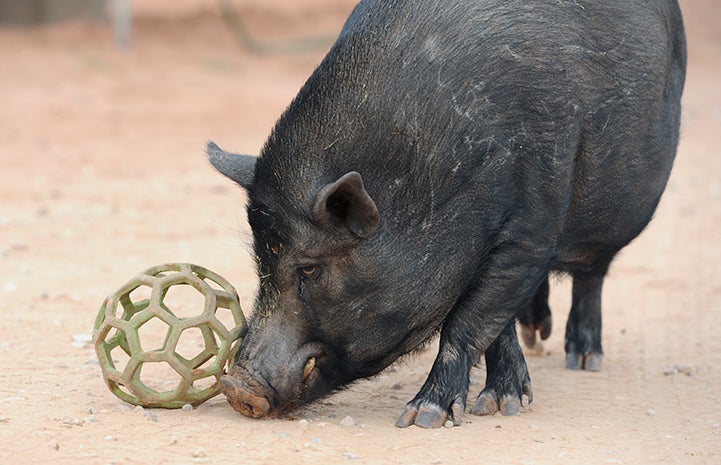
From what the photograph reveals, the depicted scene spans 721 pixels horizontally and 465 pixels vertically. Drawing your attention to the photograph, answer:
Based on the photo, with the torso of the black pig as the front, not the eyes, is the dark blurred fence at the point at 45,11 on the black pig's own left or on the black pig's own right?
on the black pig's own right

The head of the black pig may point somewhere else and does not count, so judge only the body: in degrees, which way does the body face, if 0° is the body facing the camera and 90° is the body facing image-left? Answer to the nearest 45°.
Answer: approximately 45°
